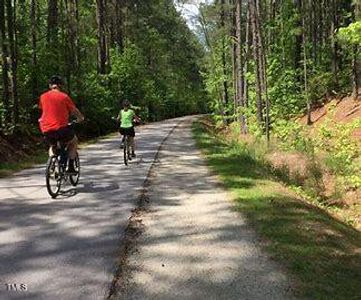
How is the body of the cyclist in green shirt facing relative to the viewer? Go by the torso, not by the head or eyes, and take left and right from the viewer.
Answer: facing away from the viewer

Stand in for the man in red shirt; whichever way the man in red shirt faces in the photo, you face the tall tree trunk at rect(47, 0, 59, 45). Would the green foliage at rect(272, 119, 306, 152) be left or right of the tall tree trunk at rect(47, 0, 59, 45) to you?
right

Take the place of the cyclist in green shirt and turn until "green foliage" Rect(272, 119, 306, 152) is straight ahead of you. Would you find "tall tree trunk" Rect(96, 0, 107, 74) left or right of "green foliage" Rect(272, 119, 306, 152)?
left

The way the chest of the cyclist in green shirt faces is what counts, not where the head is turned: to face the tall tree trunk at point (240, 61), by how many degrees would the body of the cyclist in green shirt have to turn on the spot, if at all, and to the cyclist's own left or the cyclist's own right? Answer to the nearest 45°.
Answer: approximately 45° to the cyclist's own right

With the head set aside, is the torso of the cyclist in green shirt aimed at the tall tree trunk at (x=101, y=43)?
yes

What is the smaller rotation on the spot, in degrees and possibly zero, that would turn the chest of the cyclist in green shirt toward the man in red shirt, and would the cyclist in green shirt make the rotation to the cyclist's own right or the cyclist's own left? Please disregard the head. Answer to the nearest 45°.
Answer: approximately 180°

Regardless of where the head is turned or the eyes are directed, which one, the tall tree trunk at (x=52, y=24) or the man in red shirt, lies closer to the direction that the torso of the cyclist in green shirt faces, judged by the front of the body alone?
the tall tree trunk
